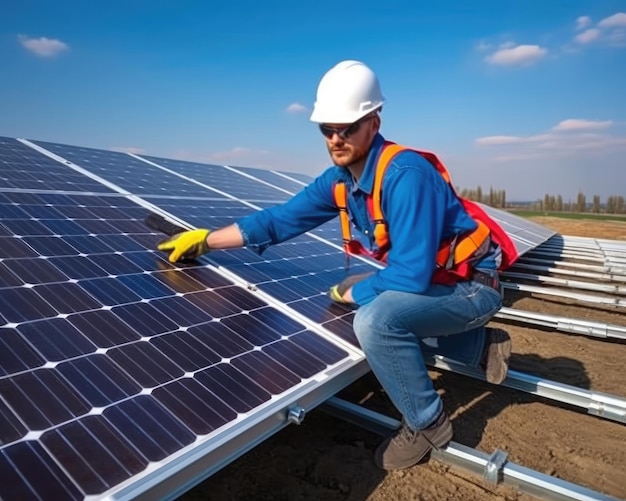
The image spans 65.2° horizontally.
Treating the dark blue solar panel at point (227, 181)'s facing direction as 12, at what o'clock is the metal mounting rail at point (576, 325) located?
The metal mounting rail is roughly at 12 o'clock from the dark blue solar panel.

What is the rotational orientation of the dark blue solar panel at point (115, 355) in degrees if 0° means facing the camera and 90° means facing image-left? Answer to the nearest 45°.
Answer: approximately 315°

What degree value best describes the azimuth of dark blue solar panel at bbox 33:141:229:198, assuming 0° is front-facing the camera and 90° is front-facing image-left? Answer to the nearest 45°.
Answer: approximately 315°

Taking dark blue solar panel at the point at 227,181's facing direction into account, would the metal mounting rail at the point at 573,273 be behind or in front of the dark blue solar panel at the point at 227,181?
in front

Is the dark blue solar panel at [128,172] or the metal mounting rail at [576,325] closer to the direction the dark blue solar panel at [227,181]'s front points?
the metal mounting rail

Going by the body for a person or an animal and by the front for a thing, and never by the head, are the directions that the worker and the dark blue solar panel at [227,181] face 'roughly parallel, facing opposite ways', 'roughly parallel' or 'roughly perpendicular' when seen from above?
roughly perpendicular

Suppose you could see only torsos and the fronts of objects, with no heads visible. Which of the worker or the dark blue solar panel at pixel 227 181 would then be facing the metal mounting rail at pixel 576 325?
the dark blue solar panel

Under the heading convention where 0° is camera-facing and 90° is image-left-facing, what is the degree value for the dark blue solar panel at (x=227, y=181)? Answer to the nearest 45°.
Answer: approximately 315°

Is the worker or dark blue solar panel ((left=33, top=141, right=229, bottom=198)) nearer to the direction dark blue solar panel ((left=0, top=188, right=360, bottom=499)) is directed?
the worker

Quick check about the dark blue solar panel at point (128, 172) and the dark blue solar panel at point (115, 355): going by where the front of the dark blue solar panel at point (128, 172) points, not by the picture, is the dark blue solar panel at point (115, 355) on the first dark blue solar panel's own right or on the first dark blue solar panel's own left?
on the first dark blue solar panel's own right

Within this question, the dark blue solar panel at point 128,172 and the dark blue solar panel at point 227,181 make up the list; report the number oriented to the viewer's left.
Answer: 0

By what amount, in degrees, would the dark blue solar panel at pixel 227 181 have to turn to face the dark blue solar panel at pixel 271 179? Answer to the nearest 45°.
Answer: approximately 90° to its left

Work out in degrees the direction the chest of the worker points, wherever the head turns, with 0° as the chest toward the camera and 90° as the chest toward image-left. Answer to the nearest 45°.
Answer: approximately 45°

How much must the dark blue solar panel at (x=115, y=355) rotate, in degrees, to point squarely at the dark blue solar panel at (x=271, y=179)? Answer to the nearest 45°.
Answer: approximately 135° to its left

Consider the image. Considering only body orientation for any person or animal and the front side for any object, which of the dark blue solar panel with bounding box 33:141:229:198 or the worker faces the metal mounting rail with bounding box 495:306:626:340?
the dark blue solar panel
